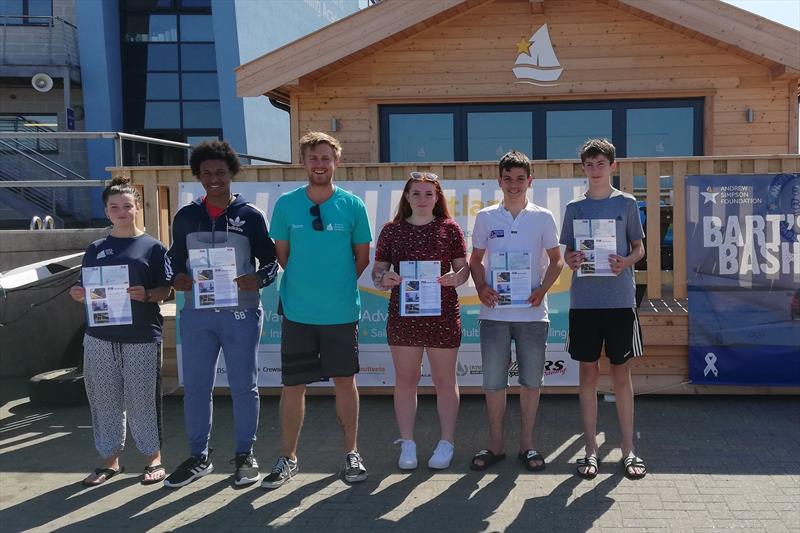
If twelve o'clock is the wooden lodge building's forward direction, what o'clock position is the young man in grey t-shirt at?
The young man in grey t-shirt is roughly at 12 o'clock from the wooden lodge building.

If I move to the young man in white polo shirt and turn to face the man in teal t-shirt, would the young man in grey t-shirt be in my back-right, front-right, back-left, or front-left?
back-left

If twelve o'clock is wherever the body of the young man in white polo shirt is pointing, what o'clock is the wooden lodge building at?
The wooden lodge building is roughly at 6 o'clock from the young man in white polo shirt.

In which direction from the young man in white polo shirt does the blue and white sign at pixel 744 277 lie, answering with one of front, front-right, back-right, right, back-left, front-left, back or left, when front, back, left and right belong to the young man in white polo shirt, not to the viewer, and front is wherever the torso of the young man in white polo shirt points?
back-left

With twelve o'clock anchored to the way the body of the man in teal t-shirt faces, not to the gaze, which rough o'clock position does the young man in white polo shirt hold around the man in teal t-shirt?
The young man in white polo shirt is roughly at 9 o'clock from the man in teal t-shirt.

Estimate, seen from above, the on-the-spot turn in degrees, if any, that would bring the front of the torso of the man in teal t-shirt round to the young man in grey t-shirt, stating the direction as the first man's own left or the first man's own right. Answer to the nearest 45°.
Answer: approximately 90° to the first man's own left

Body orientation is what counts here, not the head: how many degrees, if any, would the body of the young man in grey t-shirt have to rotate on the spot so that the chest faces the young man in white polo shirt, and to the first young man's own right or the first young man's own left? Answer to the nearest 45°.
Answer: approximately 90° to the first young man's own right

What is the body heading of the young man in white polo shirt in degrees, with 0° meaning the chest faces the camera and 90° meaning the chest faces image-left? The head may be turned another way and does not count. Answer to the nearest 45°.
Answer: approximately 0°

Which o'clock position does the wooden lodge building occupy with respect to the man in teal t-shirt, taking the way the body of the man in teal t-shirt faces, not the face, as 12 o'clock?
The wooden lodge building is roughly at 7 o'clock from the man in teal t-shirt.
